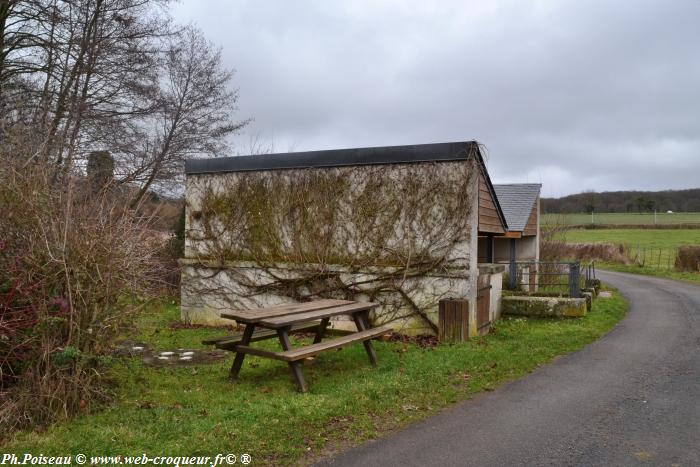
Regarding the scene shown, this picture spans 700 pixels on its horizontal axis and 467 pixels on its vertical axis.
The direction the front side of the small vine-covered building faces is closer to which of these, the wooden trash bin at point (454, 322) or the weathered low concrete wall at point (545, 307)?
the weathered low concrete wall

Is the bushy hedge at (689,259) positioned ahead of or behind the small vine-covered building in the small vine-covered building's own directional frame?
ahead

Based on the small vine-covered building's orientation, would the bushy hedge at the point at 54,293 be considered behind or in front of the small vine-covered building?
behind

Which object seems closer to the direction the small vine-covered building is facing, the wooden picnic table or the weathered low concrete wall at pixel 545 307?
the weathered low concrete wall

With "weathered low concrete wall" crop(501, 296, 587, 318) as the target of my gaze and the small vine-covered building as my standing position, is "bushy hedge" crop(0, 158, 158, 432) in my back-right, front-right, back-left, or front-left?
back-right

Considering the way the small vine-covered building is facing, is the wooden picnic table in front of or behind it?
behind
